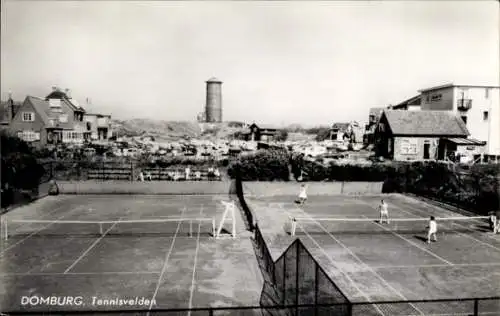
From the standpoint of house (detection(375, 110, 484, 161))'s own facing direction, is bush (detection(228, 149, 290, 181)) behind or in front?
in front

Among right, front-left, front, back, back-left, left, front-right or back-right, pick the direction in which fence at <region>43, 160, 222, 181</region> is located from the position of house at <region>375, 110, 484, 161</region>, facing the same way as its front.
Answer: front-right

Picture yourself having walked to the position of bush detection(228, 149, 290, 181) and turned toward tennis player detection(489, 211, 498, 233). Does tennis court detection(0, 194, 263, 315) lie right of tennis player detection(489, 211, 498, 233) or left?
right

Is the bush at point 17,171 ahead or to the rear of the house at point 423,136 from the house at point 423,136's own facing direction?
ahead

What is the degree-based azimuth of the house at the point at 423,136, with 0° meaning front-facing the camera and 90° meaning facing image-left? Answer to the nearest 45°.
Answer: approximately 0°

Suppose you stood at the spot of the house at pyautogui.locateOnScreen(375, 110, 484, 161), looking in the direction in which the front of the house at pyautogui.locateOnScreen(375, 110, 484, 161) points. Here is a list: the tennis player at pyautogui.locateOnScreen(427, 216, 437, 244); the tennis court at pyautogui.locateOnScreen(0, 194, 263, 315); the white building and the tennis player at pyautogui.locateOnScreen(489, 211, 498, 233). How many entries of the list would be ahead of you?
3

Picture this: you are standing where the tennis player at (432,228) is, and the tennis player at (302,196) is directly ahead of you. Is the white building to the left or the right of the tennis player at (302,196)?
right

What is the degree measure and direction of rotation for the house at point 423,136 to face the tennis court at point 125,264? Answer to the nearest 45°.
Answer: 0° — it already faces it

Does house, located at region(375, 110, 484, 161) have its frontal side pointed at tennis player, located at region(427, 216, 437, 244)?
yes

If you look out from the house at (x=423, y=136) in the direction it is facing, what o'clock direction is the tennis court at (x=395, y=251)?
The tennis court is roughly at 12 o'clock from the house.
